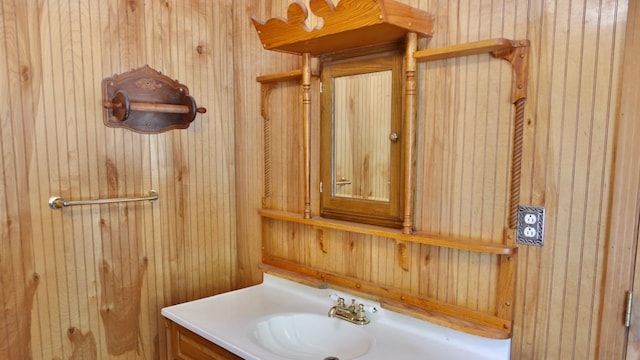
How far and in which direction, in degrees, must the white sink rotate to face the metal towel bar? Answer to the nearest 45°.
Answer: approximately 45° to its right

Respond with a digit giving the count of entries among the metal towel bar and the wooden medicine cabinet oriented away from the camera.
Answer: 0

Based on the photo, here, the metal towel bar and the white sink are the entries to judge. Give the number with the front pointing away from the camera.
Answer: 0

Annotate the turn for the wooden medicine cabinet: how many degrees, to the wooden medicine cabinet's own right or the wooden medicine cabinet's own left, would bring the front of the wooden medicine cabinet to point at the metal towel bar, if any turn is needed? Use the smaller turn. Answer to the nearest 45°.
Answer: approximately 45° to the wooden medicine cabinet's own right

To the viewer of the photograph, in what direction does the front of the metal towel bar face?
facing the viewer and to the right of the viewer

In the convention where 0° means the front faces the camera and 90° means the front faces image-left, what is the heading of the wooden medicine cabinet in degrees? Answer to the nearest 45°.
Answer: approximately 45°

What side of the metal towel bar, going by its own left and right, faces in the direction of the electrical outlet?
front

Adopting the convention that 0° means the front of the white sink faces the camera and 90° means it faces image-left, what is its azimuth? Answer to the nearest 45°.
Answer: approximately 45°

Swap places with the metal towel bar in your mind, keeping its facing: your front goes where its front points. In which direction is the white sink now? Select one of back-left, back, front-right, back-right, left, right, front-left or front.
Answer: front

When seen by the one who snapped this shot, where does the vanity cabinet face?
facing the viewer and to the left of the viewer

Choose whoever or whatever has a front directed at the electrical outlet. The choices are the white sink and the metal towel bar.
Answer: the metal towel bar

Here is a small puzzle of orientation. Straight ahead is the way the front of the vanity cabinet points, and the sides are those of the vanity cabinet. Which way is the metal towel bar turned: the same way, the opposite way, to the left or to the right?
to the left

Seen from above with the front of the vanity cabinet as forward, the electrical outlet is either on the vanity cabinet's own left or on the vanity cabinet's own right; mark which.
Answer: on the vanity cabinet's own left
